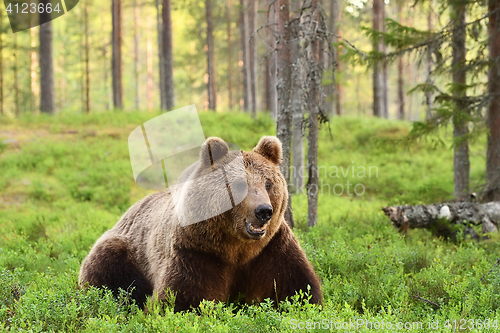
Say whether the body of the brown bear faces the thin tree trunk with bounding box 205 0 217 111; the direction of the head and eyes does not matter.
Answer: no

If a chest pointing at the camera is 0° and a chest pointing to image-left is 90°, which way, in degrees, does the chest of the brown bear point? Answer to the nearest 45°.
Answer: approximately 315°

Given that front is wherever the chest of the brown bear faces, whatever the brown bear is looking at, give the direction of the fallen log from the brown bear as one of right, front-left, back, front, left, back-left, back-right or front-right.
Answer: left

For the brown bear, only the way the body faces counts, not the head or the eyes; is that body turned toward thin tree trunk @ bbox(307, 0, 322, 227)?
no

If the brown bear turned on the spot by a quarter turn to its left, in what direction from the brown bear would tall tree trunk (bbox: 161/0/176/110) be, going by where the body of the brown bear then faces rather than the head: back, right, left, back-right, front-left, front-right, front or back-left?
front-left

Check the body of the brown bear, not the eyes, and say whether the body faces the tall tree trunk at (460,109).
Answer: no

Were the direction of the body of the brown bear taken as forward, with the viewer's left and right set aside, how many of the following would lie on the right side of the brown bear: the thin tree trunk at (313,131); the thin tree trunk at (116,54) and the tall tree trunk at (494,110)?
0

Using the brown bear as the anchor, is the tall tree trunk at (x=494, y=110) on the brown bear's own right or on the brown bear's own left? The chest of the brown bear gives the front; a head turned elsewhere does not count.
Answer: on the brown bear's own left
